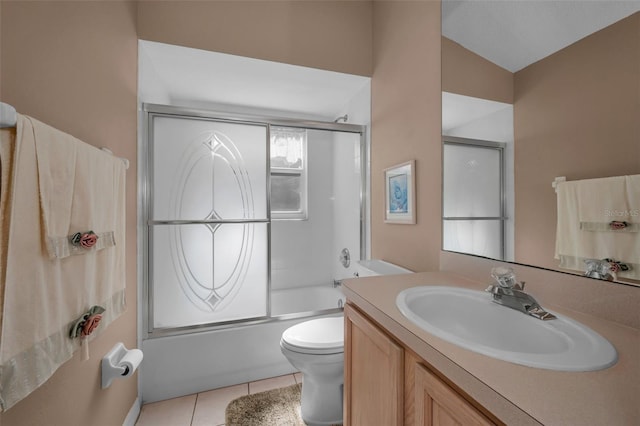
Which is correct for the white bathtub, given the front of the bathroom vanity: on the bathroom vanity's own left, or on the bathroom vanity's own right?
on the bathroom vanity's own right

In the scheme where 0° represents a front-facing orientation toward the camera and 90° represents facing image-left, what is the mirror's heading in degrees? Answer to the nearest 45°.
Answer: approximately 45°

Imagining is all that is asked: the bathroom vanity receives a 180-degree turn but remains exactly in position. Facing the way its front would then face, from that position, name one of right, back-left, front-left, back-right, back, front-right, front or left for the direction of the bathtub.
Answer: left

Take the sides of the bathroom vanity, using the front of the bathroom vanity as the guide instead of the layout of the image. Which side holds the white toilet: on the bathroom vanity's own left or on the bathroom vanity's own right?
on the bathroom vanity's own right

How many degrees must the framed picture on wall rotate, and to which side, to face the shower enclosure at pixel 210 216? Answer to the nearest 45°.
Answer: approximately 45° to its right

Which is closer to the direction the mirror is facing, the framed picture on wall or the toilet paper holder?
the toilet paper holder

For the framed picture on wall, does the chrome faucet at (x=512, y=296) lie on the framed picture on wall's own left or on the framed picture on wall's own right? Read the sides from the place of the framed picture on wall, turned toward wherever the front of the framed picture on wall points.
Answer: on the framed picture on wall's own left

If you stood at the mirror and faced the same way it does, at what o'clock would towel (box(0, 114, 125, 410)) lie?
The towel is roughly at 12 o'clock from the mirror.
